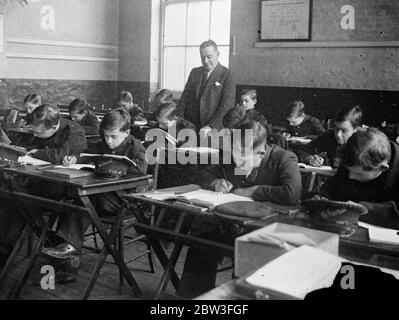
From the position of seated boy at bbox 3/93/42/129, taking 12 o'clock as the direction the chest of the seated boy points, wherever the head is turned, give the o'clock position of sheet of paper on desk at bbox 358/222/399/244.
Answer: The sheet of paper on desk is roughly at 10 o'clock from the seated boy.

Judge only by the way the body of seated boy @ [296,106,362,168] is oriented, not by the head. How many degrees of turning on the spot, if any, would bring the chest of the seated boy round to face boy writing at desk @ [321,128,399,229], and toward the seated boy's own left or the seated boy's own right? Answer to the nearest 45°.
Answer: approximately 45° to the seated boy's own left

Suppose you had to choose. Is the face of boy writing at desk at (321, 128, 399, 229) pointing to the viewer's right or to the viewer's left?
to the viewer's left

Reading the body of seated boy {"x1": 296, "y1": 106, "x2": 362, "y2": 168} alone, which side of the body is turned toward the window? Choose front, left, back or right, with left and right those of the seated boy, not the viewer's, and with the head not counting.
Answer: right

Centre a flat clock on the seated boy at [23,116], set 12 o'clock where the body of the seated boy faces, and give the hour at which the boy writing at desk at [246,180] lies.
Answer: The boy writing at desk is roughly at 10 o'clock from the seated boy.

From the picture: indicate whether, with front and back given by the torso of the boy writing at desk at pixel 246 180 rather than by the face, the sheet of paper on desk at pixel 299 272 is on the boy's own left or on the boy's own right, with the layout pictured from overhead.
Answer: on the boy's own left

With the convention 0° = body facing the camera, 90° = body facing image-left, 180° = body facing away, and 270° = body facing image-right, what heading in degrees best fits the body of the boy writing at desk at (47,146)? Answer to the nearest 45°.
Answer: approximately 45°

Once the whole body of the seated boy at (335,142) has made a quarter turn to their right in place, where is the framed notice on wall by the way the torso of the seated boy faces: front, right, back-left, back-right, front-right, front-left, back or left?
front-right

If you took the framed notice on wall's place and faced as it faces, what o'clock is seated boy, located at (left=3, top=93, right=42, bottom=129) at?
The seated boy is roughly at 2 o'clock from the framed notice on wall.

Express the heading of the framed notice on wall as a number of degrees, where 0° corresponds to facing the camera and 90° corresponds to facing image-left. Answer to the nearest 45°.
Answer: approximately 0°
